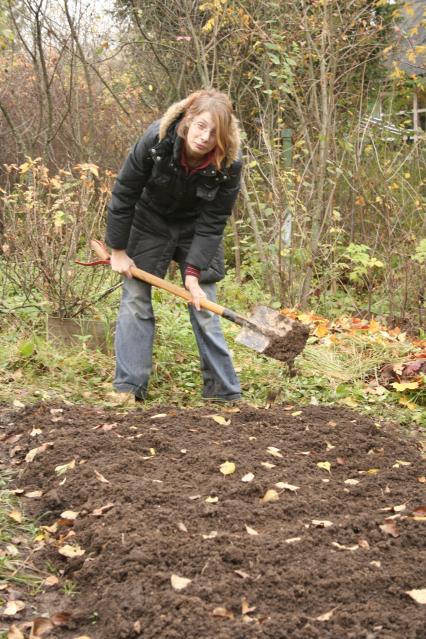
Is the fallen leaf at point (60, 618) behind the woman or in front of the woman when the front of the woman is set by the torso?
in front

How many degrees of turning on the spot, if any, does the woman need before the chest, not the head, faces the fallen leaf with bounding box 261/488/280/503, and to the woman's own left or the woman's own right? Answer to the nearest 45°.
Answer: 0° — they already face it

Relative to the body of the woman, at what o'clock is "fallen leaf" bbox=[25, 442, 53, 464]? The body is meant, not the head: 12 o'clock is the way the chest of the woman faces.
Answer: The fallen leaf is roughly at 1 o'clock from the woman.

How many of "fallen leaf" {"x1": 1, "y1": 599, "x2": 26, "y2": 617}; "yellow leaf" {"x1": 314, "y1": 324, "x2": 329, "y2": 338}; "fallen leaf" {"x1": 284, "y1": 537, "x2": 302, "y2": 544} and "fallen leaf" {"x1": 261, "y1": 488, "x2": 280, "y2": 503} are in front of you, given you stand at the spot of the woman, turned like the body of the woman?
3

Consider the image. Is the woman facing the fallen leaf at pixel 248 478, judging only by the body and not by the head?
yes

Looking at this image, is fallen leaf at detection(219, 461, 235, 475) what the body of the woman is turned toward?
yes

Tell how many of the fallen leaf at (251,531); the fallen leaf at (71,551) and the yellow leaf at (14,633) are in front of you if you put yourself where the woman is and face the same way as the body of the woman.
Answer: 3

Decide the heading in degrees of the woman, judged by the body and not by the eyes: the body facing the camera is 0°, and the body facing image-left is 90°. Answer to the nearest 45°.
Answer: approximately 0°

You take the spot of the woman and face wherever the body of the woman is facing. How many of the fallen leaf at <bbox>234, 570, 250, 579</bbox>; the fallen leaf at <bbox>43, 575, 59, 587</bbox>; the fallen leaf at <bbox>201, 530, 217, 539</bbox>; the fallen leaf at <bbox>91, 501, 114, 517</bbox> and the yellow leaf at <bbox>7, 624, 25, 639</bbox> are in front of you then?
5

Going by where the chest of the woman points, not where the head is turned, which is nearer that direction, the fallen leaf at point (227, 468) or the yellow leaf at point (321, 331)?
the fallen leaf

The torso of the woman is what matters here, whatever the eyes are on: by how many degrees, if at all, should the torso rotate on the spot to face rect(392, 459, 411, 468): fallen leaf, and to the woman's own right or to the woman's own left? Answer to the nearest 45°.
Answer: approximately 45° to the woman's own left

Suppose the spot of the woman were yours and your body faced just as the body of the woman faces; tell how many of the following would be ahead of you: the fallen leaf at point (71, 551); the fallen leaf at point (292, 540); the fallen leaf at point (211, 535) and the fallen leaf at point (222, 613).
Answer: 4

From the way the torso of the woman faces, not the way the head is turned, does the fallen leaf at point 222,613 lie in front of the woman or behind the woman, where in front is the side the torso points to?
in front
